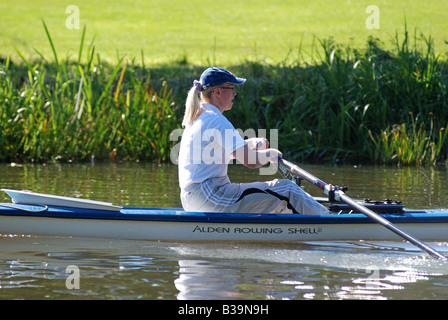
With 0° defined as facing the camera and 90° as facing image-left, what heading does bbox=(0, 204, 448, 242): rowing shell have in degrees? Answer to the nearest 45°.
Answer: approximately 90°

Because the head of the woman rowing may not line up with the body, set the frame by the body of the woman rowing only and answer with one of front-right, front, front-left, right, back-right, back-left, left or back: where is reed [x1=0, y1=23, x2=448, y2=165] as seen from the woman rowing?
left

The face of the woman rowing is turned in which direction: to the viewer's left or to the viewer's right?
to the viewer's right

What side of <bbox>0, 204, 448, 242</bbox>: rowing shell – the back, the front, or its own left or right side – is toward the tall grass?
right

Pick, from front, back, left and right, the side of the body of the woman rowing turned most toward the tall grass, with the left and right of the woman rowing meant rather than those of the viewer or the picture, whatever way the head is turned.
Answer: left

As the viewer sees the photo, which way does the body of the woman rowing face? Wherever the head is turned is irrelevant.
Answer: to the viewer's right
